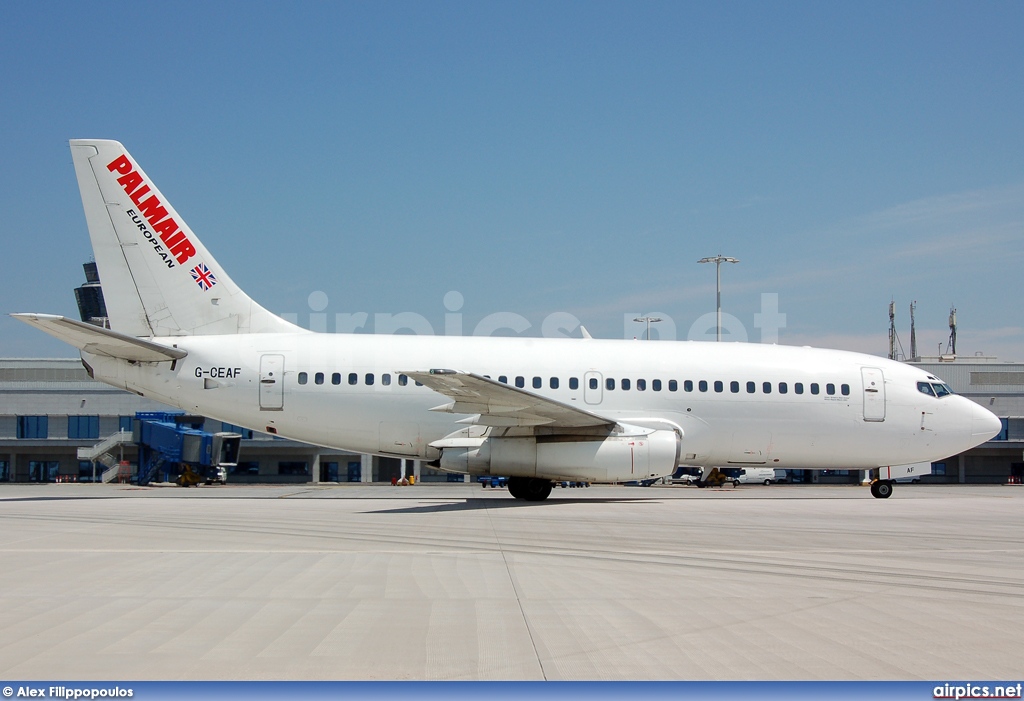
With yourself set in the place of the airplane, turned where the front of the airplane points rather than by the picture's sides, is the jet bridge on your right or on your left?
on your left

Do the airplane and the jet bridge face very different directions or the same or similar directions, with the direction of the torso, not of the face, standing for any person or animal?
same or similar directions

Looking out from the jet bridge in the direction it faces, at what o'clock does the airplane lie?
The airplane is roughly at 1 o'clock from the jet bridge.

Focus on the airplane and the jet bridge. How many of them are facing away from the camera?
0

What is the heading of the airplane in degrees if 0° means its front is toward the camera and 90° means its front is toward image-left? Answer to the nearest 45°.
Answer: approximately 270°

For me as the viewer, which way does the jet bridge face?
facing the viewer and to the right of the viewer
